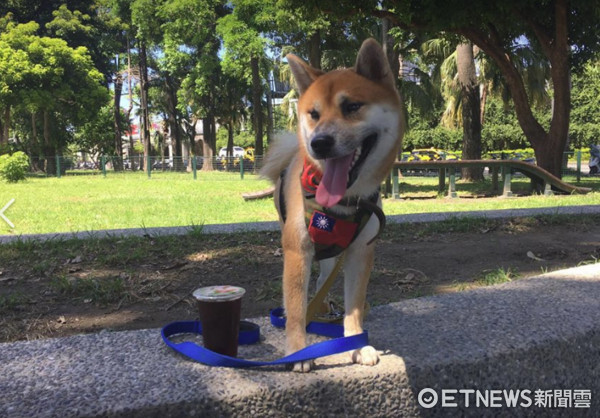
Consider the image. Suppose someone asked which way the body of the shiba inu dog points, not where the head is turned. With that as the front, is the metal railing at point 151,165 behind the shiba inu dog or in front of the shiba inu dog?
behind

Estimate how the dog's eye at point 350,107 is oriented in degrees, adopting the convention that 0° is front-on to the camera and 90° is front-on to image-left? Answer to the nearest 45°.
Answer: approximately 0°

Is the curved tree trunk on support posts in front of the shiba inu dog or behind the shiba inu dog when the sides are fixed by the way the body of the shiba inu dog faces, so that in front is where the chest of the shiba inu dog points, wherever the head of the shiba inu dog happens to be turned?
behind

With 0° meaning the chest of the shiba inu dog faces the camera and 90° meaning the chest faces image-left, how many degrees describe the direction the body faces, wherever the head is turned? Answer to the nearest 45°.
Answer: approximately 0°
